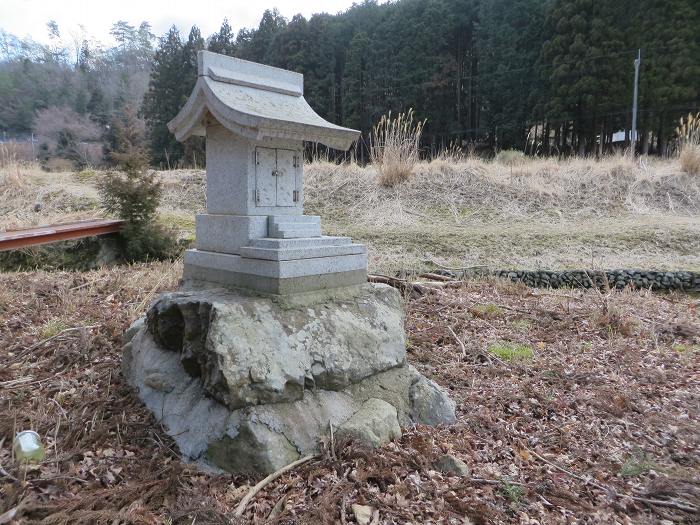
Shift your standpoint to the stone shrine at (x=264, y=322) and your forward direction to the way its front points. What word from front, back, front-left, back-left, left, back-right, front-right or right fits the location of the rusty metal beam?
back

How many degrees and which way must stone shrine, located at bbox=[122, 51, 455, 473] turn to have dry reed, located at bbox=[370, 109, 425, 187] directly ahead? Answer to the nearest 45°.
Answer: approximately 135° to its left

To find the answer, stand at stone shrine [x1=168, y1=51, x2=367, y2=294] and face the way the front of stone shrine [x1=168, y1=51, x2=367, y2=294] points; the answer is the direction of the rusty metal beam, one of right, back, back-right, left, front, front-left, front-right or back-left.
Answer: back

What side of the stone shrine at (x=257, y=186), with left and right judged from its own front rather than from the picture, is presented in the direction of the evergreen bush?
back

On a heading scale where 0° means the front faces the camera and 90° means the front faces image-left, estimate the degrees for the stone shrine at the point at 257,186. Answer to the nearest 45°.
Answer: approximately 315°

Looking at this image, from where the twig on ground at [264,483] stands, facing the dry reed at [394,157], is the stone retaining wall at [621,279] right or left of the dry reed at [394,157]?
right

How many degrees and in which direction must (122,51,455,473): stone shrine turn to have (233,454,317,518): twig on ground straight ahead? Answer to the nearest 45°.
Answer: approximately 45° to its right

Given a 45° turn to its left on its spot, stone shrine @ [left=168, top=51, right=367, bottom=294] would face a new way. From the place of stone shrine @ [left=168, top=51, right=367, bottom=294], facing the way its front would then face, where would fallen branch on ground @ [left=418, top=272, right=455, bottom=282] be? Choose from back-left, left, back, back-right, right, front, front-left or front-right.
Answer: front-left

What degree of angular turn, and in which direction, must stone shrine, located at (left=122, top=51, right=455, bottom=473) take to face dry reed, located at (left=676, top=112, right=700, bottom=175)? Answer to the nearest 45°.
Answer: approximately 90° to its left
